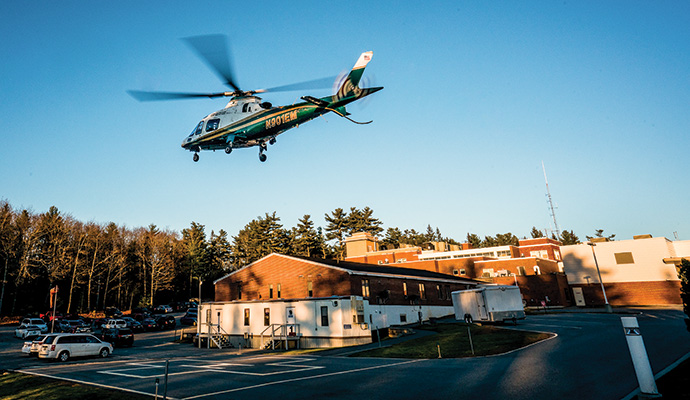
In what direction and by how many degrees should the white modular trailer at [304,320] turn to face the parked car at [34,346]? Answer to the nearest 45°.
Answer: approximately 90° to its right

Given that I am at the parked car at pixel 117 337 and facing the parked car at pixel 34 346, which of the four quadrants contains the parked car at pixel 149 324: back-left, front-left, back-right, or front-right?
back-right

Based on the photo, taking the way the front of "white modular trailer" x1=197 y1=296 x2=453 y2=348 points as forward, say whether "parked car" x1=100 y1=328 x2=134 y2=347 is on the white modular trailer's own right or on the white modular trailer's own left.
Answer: on the white modular trailer's own right

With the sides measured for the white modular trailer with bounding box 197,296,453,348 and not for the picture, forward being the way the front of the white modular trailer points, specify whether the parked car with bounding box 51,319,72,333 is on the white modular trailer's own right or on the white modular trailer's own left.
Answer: on the white modular trailer's own right

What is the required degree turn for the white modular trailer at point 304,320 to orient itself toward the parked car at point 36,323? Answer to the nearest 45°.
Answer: approximately 90° to its right

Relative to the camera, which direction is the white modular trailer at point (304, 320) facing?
toward the camera

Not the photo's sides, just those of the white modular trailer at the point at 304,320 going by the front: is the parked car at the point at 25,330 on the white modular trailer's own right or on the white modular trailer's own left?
on the white modular trailer's own right

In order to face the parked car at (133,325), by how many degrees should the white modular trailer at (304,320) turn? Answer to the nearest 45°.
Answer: approximately 135° to its right

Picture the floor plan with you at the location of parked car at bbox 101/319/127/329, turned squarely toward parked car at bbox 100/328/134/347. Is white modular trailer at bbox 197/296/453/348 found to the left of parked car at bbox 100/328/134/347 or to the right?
left

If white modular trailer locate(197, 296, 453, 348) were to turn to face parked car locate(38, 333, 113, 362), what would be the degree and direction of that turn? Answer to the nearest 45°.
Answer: approximately 45° to its right

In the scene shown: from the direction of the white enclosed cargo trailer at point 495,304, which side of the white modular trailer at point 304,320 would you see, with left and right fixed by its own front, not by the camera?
left

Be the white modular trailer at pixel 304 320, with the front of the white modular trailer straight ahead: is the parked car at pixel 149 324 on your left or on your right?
on your right
